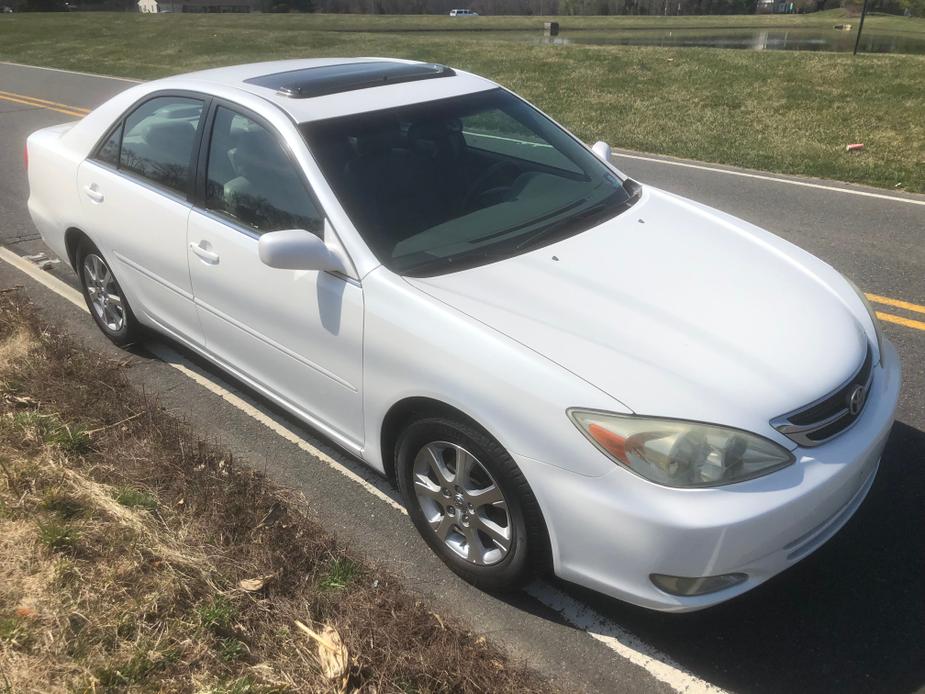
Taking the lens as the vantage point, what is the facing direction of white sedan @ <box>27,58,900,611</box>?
facing the viewer and to the right of the viewer
